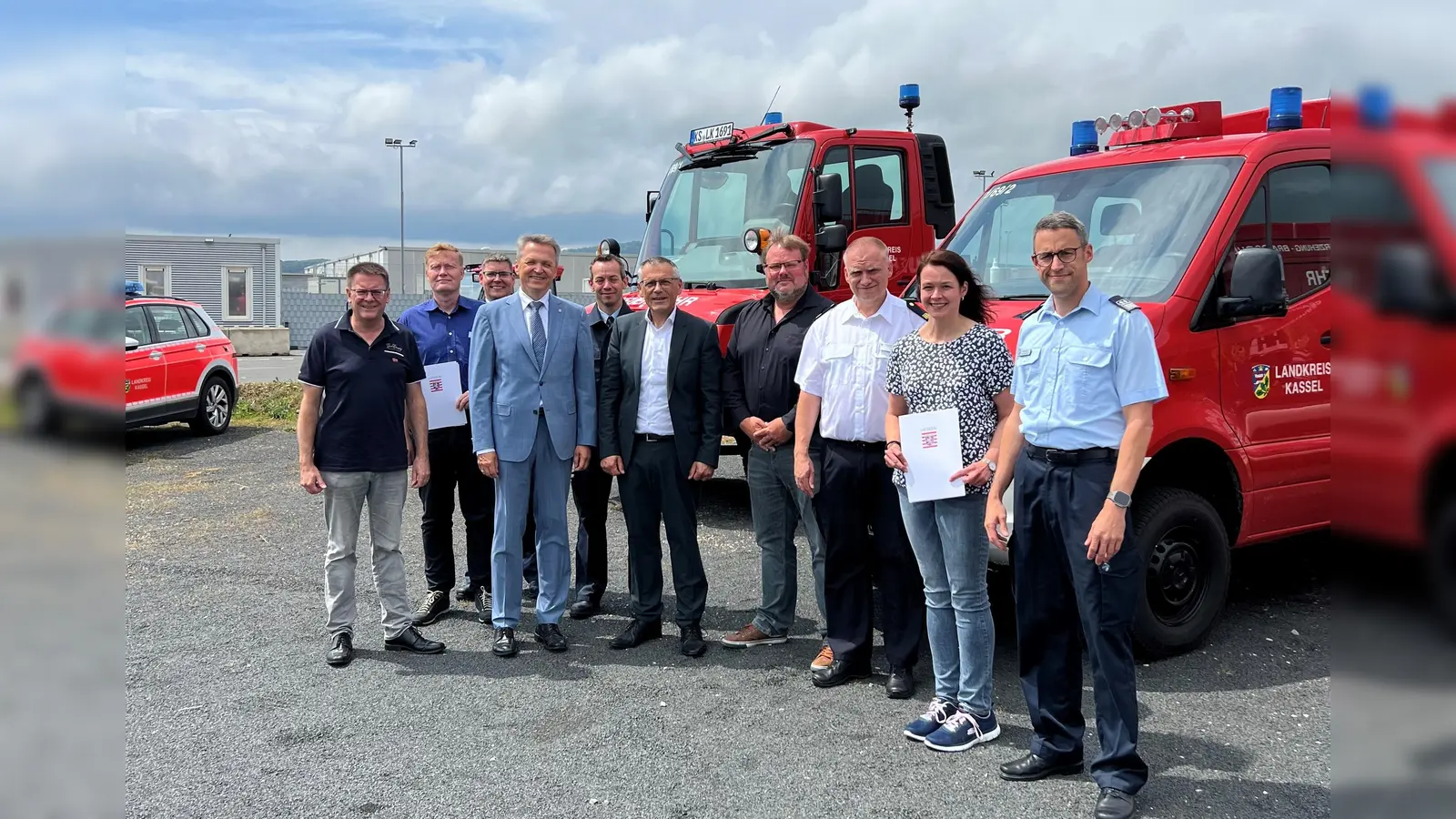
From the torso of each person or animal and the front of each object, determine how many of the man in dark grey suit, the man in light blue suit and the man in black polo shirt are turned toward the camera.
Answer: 3

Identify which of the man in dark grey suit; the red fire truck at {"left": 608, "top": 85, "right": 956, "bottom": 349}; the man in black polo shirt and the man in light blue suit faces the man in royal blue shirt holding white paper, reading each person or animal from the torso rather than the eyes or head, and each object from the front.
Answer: the red fire truck

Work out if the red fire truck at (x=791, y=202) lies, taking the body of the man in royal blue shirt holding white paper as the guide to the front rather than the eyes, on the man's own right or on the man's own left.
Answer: on the man's own left

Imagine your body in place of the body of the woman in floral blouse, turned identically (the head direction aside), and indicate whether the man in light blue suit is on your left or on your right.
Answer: on your right

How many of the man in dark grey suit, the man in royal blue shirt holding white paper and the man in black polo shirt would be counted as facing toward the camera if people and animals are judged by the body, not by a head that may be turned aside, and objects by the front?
3

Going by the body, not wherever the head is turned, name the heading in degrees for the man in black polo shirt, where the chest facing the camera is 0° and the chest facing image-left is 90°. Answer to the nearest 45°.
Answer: approximately 0°

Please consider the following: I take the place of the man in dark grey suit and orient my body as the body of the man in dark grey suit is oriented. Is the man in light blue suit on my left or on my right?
on my right

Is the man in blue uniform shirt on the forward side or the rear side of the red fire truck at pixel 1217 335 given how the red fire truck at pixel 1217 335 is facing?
on the forward side

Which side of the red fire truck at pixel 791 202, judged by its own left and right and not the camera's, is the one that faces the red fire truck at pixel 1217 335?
left

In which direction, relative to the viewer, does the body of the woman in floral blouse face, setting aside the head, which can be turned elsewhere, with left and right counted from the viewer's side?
facing the viewer and to the left of the viewer
